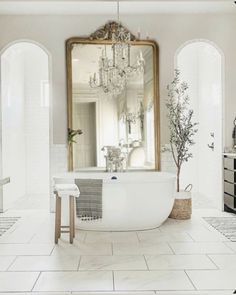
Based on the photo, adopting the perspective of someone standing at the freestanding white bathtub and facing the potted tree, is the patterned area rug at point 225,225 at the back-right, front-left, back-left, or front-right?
front-right

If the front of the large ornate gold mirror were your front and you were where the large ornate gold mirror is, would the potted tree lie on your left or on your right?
on your left

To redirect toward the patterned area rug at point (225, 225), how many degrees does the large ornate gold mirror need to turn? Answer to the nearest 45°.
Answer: approximately 45° to its left

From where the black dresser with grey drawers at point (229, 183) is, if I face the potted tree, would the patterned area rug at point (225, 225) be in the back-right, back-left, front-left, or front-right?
front-left

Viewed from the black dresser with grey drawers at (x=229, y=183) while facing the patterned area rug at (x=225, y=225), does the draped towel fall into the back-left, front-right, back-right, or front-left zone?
front-right

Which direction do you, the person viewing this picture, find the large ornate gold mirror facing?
facing the viewer

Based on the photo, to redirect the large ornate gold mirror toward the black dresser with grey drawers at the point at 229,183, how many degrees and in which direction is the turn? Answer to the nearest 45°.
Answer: approximately 90° to its left
